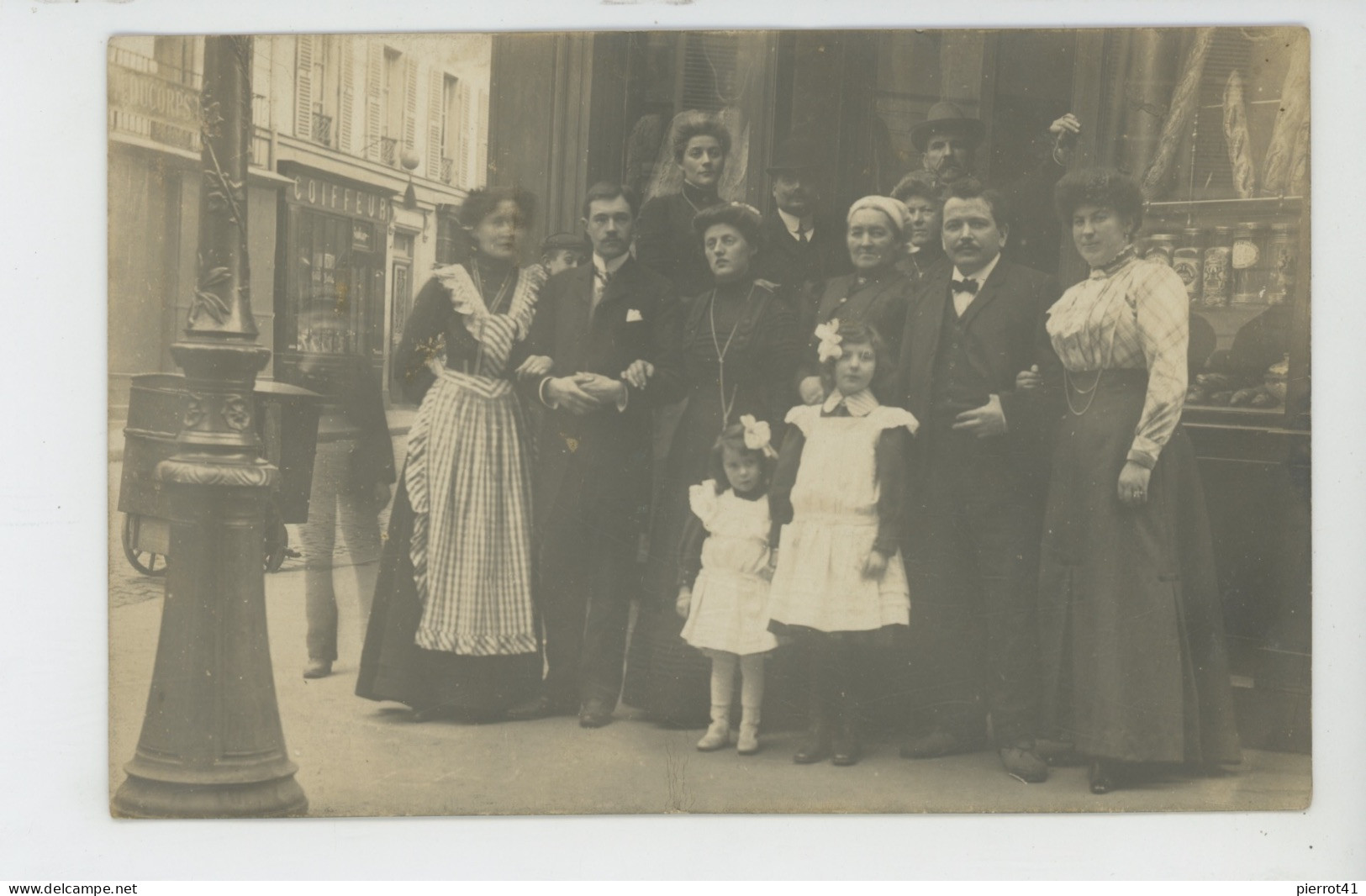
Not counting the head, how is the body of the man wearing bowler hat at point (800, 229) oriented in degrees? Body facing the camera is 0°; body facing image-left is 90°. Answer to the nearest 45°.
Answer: approximately 0°
